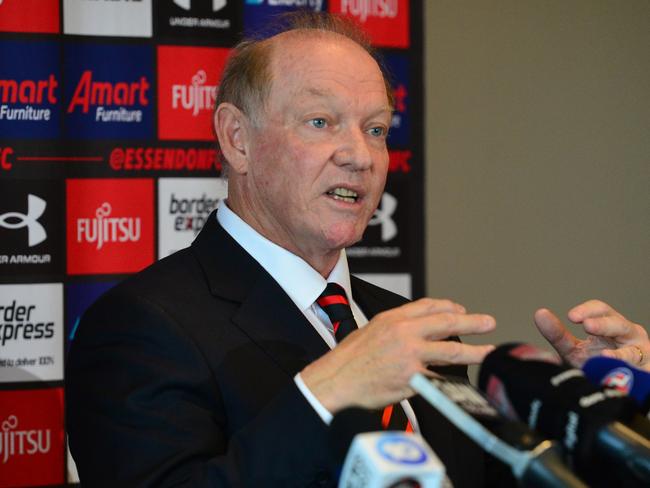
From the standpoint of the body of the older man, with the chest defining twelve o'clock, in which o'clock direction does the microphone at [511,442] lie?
The microphone is roughly at 1 o'clock from the older man.

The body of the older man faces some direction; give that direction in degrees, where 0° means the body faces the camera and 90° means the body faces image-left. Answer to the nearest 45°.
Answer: approximately 315°

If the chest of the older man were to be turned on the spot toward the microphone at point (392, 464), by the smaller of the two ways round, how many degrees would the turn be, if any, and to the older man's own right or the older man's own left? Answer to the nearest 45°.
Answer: approximately 45° to the older man's own right

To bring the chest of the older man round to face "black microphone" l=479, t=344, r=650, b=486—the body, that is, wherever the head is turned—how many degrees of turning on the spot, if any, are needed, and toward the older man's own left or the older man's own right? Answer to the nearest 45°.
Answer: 0° — they already face it
